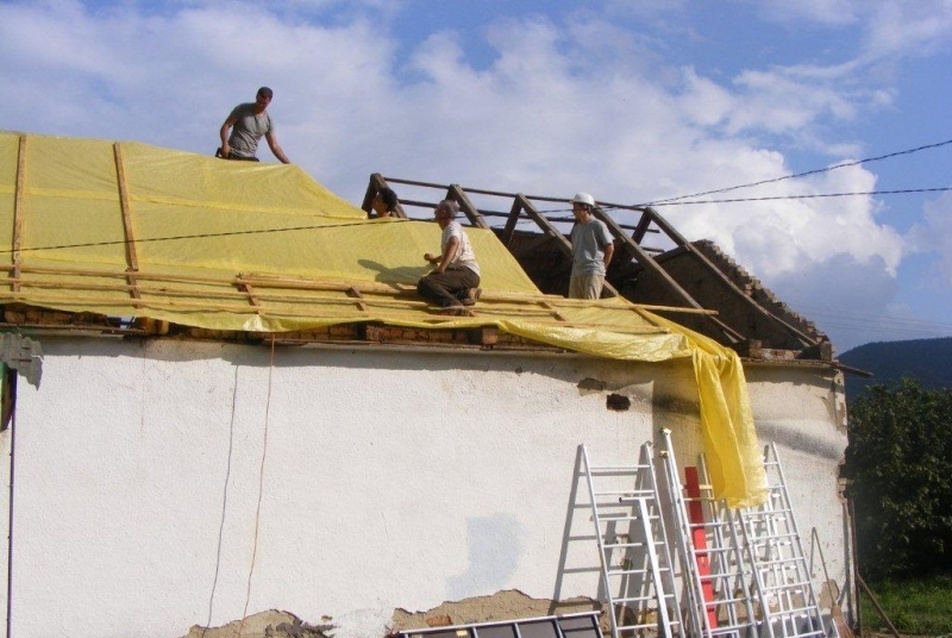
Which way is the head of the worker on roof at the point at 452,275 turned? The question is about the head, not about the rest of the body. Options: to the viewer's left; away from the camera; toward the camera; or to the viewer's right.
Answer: to the viewer's left

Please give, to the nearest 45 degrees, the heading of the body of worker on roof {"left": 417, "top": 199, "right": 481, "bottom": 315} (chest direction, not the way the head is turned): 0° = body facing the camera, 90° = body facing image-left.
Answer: approximately 90°

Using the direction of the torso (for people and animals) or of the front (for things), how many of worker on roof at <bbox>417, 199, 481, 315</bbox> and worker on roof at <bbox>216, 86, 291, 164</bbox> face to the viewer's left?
1

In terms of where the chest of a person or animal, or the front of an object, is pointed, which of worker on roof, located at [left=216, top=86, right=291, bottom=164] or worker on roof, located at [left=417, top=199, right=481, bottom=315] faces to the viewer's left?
worker on roof, located at [left=417, top=199, right=481, bottom=315]

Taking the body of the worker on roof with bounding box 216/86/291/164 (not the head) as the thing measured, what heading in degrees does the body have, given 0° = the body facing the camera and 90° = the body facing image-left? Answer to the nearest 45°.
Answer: approximately 315°
